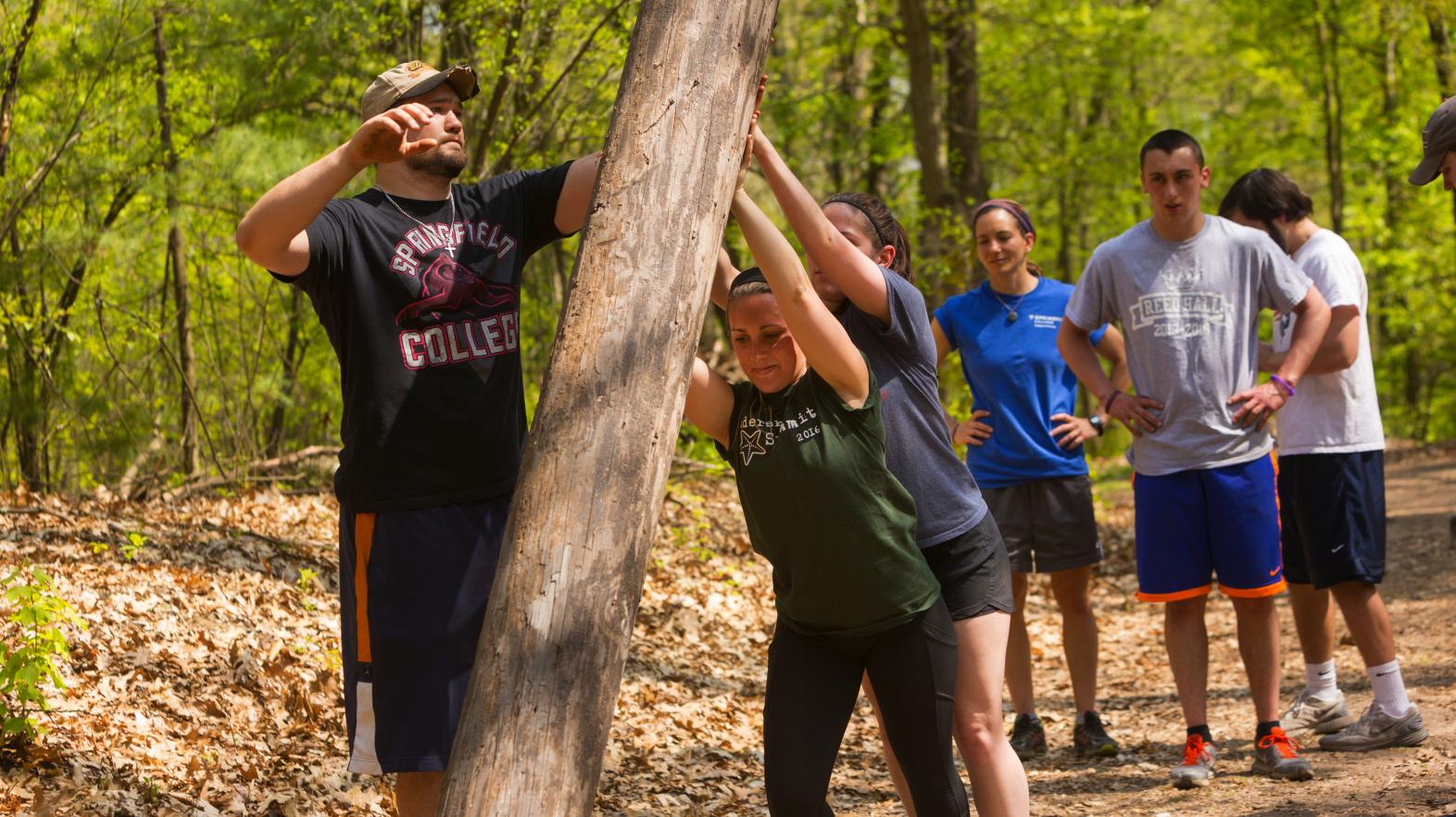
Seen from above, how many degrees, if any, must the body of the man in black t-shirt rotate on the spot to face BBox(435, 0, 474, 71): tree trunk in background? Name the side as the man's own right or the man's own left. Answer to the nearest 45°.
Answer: approximately 135° to the man's own left

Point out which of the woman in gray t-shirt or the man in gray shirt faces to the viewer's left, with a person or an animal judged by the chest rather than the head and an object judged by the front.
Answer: the woman in gray t-shirt

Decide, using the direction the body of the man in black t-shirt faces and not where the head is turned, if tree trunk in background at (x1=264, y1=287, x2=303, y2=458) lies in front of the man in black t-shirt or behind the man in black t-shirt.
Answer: behind

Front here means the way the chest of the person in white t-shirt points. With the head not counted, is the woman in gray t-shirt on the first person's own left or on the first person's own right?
on the first person's own left

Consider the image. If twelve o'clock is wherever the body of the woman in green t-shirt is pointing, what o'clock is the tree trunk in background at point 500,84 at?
The tree trunk in background is roughly at 4 o'clock from the woman in green t-shirt.

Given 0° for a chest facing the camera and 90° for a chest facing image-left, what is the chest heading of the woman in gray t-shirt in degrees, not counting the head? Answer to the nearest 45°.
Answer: approximately 90°

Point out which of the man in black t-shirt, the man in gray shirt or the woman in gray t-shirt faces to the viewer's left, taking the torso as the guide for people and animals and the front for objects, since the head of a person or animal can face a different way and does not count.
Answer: the woman in gray t-shirt

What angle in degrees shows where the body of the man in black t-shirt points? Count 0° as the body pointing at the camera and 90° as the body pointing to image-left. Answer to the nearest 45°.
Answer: approximately 315°

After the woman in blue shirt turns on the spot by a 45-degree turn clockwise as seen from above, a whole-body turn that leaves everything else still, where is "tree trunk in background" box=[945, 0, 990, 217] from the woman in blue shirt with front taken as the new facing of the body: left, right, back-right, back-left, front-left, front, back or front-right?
back-right

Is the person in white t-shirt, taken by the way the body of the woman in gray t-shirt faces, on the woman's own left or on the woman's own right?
on the woman's own right

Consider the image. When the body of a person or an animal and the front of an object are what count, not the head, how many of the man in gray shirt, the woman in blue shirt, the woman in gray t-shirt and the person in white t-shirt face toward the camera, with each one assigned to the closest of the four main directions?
2
